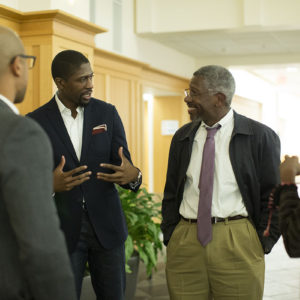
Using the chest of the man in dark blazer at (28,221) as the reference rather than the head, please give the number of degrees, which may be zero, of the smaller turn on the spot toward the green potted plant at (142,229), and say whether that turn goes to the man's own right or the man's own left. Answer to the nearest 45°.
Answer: approximately 45° to the man's own left

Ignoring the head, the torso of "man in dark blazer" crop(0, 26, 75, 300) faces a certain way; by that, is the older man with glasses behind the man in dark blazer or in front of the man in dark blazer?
in front

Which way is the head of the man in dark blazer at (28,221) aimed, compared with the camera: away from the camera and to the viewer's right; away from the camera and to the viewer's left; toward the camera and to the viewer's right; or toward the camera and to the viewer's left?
away from the camera and to the viewer's right

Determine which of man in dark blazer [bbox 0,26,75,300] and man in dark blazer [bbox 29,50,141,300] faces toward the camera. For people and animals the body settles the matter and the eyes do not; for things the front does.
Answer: man in dark blazer [bbox 29,50,141,300]

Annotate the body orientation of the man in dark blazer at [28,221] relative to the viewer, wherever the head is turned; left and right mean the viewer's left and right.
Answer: facing away from the viewer and to the right of the viewer

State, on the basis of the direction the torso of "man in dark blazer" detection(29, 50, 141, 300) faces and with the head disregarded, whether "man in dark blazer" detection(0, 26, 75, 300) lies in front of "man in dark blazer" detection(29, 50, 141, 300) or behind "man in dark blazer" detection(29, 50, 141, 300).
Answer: in front

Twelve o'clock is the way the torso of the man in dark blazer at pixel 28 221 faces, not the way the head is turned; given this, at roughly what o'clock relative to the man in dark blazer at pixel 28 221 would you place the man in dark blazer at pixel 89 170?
the man in dark blazer at pixel 89 170 is roughly at 11 o'clock from the man in dark blazer at pixel 28 221.

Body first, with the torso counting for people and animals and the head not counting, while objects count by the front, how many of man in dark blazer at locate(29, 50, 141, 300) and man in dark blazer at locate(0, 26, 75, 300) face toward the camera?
1

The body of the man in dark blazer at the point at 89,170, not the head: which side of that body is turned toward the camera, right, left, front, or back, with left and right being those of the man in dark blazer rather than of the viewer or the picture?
front

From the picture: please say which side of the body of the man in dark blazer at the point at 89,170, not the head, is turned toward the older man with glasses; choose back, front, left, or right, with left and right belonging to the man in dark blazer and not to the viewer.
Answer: left

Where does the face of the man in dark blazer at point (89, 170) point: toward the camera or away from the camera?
toward the camera
